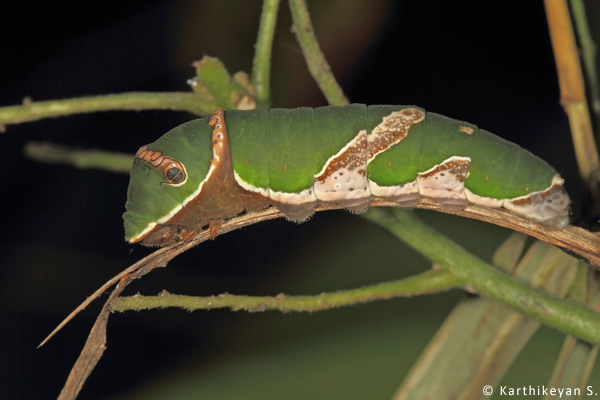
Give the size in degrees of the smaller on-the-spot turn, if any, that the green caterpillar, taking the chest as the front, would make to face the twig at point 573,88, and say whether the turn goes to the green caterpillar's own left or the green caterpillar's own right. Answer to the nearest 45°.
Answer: approximately 180°

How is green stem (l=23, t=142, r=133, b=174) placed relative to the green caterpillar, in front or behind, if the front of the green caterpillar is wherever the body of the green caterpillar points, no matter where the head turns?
in front

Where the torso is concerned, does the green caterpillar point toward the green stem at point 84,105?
yes

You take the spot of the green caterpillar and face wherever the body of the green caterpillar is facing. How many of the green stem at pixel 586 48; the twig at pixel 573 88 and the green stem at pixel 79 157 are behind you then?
2

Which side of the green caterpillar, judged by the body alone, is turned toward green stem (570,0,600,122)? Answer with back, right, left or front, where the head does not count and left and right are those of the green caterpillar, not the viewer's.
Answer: back

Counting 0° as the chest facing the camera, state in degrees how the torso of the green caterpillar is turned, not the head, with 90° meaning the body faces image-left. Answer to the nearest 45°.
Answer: approximately 90°
